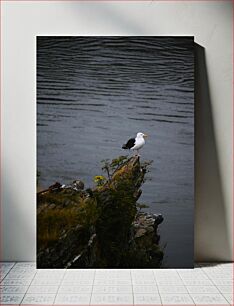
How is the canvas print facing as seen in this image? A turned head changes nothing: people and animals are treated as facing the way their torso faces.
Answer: toward the camera
